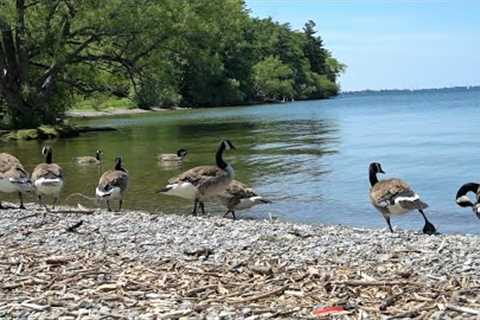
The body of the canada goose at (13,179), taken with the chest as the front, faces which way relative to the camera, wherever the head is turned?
to the viewer's left

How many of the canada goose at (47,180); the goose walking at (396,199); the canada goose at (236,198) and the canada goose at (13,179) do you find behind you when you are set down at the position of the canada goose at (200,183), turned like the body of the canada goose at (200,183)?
2

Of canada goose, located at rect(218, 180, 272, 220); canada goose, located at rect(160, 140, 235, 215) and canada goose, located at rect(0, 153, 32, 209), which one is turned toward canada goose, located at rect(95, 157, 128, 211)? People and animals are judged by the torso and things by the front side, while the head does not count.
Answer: canada goose, located at rect(218, 180, 272, 220)

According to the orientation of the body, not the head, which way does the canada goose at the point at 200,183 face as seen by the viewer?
to the viewer's right

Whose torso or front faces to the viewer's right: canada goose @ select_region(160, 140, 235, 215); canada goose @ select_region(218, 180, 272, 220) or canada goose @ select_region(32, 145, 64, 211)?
canada goose @ select_region(160, 140, 235, 215)

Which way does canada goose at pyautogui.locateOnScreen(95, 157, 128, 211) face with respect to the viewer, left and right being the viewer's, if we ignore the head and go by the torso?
facing away from the viewer and to the right of the viewer

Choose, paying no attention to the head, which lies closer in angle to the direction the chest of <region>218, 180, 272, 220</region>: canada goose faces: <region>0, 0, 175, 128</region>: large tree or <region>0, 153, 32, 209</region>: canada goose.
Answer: the canada goose

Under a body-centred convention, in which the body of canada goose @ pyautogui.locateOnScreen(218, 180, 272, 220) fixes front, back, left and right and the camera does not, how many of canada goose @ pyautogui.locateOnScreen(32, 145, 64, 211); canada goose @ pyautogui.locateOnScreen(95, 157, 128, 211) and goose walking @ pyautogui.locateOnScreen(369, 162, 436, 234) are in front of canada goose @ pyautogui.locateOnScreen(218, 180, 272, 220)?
2

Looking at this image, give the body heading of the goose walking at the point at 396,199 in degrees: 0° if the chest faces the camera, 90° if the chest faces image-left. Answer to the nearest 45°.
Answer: approximately 135°

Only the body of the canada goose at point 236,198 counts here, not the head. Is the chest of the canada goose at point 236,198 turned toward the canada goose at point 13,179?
yes

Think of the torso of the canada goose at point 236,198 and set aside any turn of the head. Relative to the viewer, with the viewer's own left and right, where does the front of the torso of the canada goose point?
facing to the left of the viewer

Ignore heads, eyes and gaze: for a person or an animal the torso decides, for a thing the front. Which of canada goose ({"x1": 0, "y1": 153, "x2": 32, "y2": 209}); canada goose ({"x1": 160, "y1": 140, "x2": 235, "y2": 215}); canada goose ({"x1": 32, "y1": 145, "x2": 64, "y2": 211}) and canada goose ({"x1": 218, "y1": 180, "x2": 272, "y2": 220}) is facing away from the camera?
canada goose ({"x1": 32, "y1": 145, "x2": 64, "y2": 211})

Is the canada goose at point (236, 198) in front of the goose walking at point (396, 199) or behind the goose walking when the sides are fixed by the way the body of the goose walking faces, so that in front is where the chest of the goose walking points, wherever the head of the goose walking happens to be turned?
in front

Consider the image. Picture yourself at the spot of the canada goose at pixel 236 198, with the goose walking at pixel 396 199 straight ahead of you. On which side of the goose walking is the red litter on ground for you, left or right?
right
